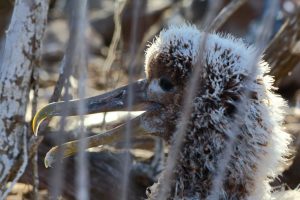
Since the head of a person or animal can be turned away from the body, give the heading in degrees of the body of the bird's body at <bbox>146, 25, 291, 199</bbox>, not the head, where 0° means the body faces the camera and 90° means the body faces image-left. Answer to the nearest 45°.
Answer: approximately 90°
